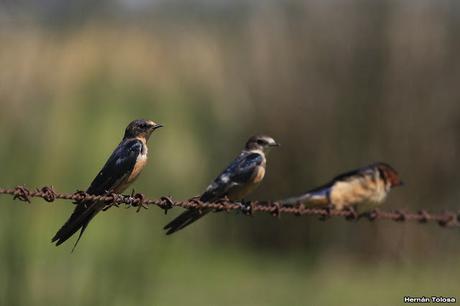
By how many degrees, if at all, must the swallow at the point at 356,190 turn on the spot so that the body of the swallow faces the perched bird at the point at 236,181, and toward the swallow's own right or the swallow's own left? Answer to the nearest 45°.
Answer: approximately 135° to the swallow's own right

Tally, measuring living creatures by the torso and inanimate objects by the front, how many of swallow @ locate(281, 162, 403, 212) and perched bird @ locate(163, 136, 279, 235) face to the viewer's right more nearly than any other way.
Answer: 2

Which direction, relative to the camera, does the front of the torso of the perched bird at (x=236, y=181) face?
to the viewer's right

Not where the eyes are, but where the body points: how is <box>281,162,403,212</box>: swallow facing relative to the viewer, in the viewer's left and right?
facing to the right of the viewer

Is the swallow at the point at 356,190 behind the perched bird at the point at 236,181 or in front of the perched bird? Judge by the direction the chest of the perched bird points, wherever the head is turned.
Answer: in front
